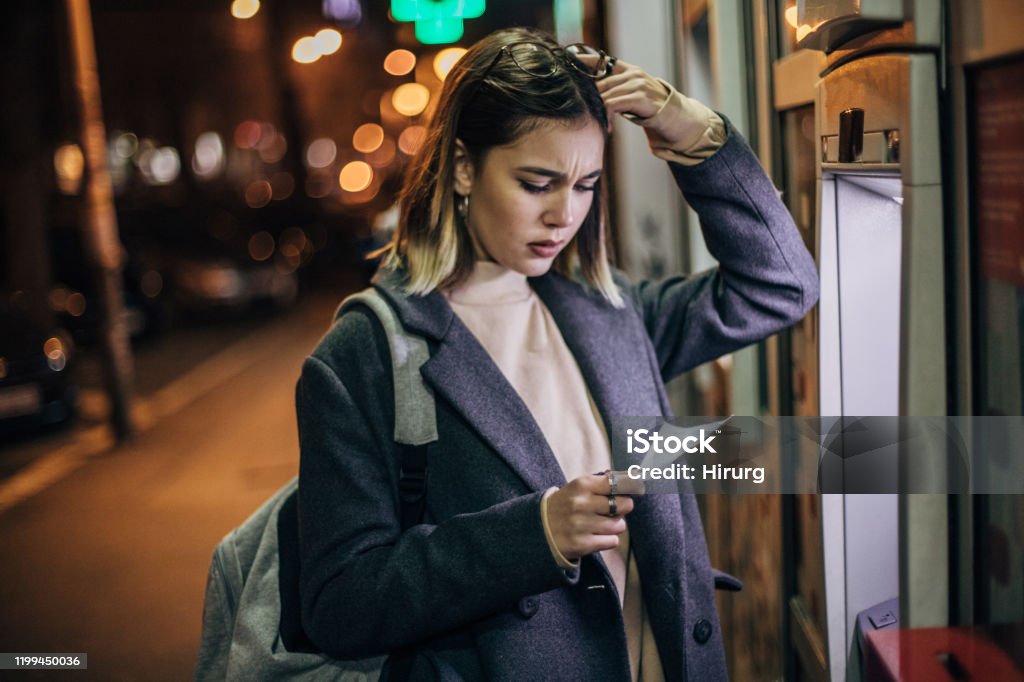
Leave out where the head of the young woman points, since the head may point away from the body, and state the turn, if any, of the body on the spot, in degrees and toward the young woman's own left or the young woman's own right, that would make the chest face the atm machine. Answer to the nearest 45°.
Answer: approximately 45° to the young woman's own left

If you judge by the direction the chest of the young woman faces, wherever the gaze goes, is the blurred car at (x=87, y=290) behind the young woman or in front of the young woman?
behind

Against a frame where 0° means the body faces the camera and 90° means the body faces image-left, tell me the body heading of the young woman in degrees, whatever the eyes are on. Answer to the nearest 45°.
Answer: approximately 315°

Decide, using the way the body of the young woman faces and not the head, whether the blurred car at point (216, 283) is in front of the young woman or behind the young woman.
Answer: behind

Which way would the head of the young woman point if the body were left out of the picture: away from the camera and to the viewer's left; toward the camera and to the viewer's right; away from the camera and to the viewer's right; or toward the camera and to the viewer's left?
toward the camera and to the viewer's right

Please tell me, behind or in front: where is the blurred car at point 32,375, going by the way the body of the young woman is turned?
behind

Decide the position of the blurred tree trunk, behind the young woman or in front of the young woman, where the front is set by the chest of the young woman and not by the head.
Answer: behind
